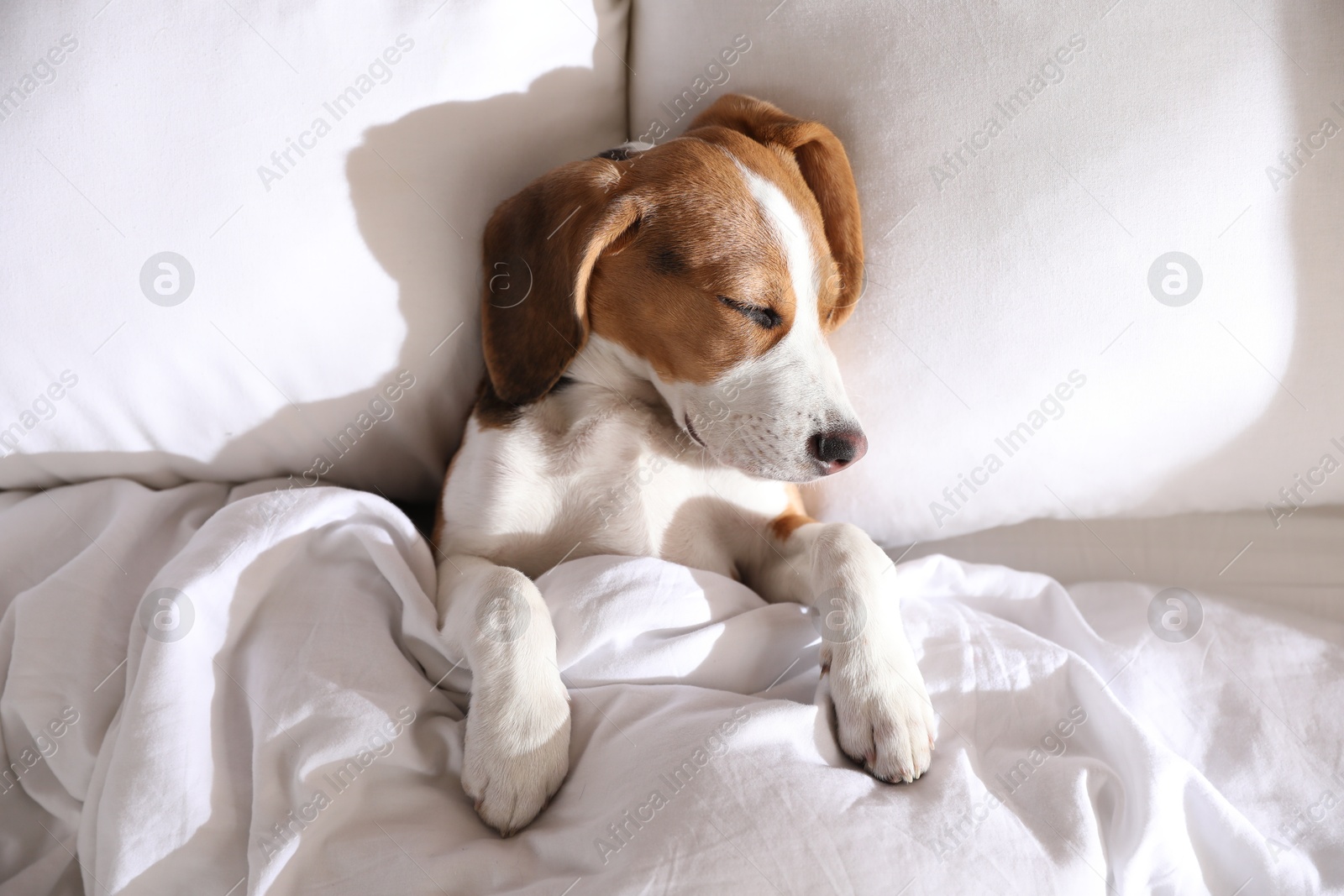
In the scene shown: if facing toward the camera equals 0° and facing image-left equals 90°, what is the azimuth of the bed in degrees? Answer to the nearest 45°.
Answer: approximately 0°
